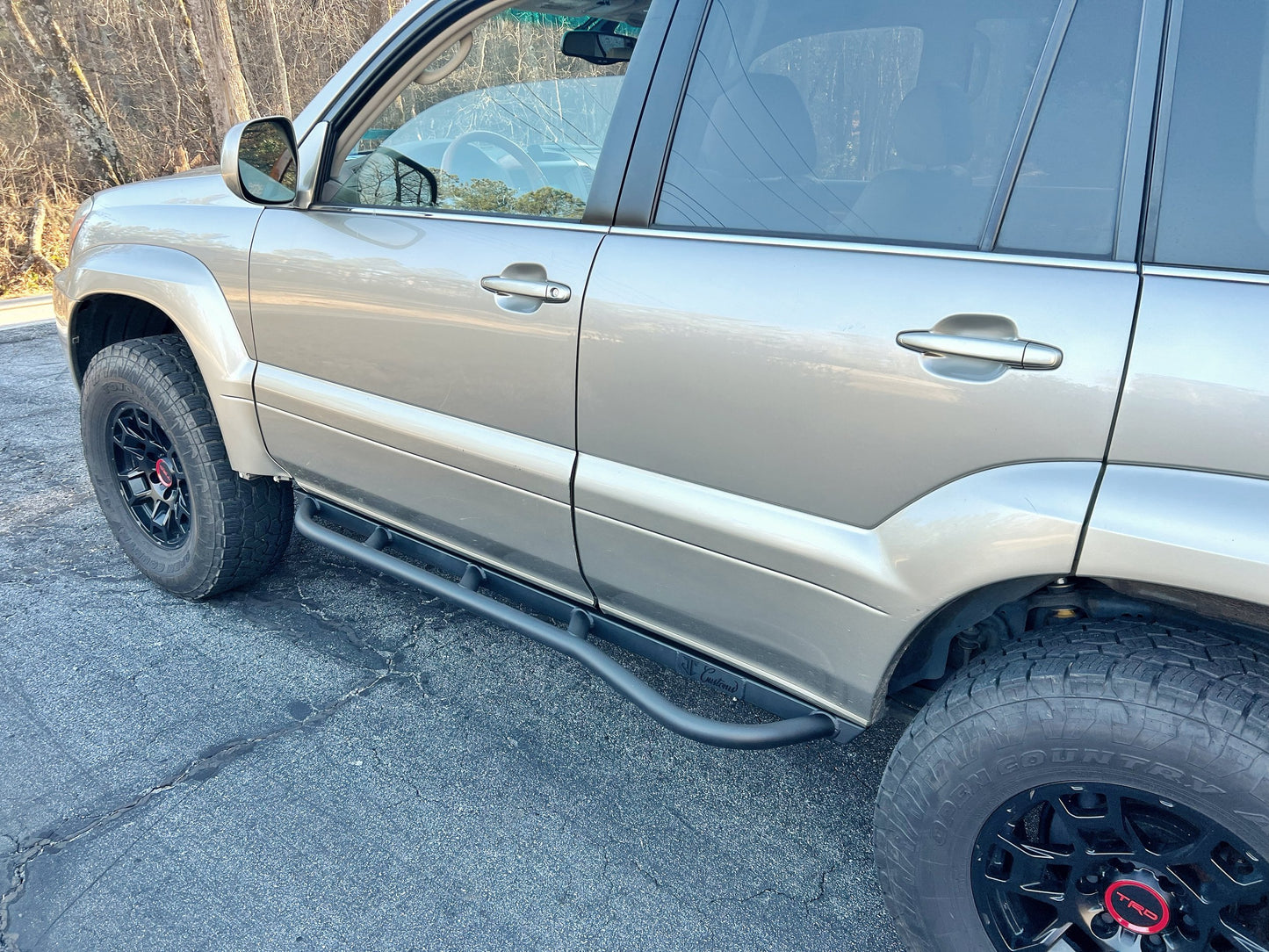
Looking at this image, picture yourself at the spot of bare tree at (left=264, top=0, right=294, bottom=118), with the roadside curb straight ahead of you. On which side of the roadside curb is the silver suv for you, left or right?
left

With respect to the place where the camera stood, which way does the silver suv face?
facing away from the viewer and to the left of the viewer

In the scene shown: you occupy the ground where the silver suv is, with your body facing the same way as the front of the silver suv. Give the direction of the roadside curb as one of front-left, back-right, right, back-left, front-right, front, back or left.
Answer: front

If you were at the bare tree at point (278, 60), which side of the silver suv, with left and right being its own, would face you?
front
